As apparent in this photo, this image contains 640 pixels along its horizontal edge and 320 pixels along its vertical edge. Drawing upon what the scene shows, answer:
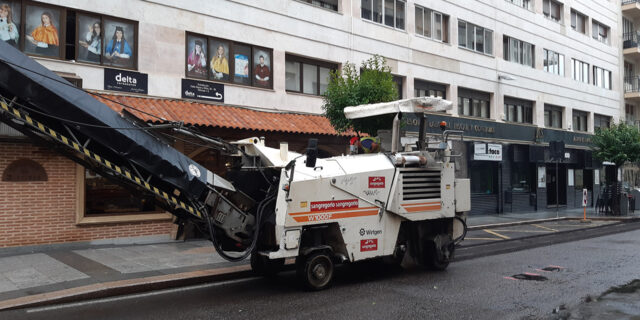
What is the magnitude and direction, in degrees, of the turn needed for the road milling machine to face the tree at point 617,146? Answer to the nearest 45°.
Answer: approximately 180°

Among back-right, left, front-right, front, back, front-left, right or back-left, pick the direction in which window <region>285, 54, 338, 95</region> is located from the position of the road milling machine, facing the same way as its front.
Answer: back-right

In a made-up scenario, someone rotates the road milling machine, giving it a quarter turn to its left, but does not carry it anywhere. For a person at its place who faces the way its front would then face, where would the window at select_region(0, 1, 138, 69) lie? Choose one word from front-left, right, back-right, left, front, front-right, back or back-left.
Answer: back

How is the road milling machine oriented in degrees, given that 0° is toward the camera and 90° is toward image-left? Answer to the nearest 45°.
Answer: approximately 45°

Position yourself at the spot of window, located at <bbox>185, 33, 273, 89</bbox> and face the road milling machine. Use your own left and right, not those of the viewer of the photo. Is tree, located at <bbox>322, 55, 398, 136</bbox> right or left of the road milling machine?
left
